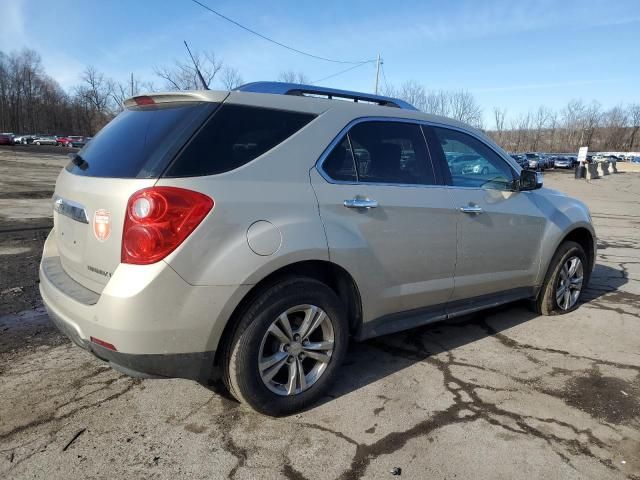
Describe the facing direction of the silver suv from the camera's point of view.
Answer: facing away from the viewer and to the right of the viewer
